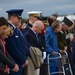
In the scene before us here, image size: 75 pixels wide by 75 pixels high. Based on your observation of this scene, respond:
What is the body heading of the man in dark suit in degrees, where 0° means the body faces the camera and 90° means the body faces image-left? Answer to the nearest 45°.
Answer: approximately 270°
